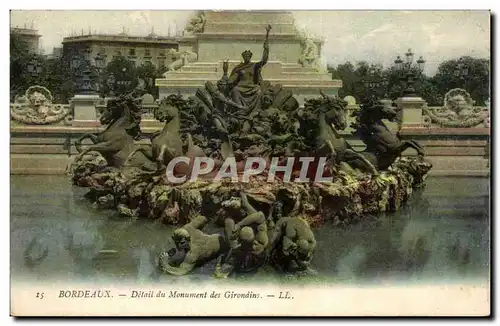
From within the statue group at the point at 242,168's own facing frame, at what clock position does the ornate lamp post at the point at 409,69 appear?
The ornate lamp post is roughly at 7 o'clock from the statue group.

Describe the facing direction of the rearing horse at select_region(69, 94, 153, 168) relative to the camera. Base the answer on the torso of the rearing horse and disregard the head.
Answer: to the viewer's left

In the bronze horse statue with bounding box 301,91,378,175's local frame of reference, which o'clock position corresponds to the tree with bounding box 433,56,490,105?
The tree is roughly at 10 o'clock from the bronze horse statue.

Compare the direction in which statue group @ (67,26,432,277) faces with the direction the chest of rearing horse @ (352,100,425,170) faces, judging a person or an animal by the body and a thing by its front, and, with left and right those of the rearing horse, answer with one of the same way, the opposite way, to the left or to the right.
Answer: to the right

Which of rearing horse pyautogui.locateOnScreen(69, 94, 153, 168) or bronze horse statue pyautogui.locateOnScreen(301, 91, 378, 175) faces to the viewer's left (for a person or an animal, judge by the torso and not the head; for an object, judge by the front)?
the rearing horse

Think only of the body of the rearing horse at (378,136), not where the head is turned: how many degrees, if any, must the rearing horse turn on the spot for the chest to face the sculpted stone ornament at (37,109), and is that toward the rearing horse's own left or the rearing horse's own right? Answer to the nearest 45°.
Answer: approximately 180°

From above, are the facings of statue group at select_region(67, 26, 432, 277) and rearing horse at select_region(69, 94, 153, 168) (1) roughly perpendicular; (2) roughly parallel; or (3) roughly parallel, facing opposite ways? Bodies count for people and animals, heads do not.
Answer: roughly perpendicular

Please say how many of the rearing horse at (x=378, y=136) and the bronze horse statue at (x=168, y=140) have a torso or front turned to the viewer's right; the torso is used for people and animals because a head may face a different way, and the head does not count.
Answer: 1

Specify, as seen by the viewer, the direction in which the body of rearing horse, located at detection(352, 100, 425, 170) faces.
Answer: to the viewer's right

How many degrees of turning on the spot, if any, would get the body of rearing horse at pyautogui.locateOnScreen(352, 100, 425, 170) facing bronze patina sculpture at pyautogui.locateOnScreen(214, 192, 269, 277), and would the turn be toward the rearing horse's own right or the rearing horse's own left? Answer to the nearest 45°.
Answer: approximately 135° to the rearing horse's own right

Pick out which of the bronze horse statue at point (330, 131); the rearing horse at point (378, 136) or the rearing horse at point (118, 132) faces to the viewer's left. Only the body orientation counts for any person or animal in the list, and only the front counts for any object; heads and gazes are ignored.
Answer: the rearing horse at point (118, 132)
